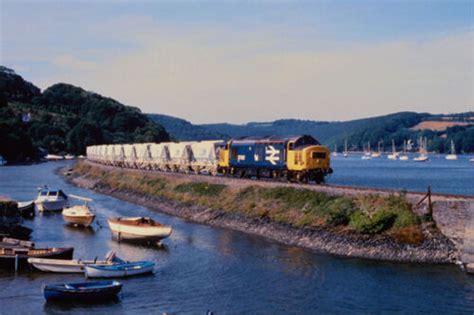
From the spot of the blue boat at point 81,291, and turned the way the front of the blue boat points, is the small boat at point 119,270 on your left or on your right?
on your left

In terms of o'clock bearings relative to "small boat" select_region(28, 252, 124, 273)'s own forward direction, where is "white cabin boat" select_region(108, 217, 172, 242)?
The white cabin boat is roughly at 4 o'clock from the small boat.

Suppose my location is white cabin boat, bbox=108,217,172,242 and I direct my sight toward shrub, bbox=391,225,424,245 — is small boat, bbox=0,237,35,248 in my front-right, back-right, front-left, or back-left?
back-right

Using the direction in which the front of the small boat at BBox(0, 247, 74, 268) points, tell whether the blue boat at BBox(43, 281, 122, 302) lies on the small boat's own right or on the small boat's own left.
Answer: on the small boat's own right

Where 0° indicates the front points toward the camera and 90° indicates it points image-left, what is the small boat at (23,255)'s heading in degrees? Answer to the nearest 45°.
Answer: approximately 270°

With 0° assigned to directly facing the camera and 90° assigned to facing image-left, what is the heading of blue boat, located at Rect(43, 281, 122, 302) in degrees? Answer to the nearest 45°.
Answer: approximately 270°

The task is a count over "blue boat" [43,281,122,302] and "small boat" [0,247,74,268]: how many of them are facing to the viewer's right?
2

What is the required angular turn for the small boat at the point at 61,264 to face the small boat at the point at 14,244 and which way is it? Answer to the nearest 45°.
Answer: approximately 45° to its right
